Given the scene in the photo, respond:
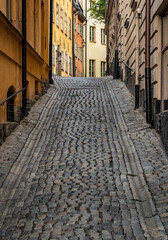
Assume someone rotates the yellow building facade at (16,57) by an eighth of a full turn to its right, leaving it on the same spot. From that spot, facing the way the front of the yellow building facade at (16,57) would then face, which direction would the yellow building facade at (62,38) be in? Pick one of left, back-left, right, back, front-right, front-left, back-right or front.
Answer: back-left

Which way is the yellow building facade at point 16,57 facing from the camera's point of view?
to the viewer's right
